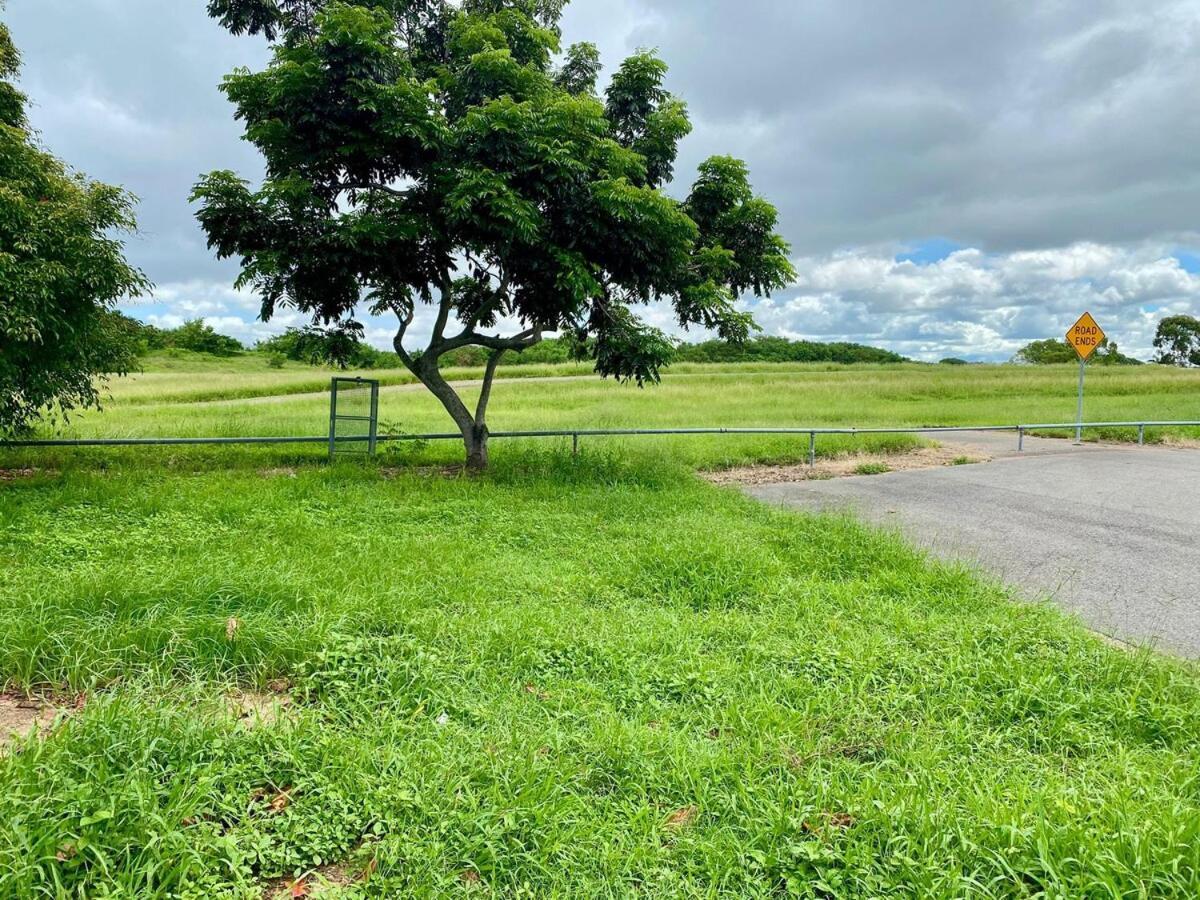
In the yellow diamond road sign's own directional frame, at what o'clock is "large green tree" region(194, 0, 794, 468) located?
The large green tree is roughly at 1 o'clock from the yellow diamond road sign.

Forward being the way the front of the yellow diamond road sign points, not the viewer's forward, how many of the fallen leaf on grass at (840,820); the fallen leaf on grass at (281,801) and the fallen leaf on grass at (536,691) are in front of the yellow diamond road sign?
3

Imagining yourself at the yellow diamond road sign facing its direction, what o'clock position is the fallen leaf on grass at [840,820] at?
The fallen leaf on grass is roughly at 12 o'clock from the yellow diamond road sign.

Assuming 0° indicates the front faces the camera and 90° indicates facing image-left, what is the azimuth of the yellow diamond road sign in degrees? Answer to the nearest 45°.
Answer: approximately 0°

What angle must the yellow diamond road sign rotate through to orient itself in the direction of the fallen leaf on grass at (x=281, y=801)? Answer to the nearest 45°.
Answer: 0° — it already faces it
